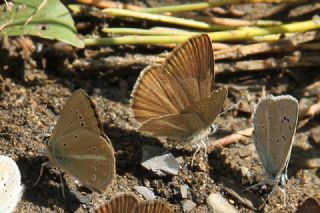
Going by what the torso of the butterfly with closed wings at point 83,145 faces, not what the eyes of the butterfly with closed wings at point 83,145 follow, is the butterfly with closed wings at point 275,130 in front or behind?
behind

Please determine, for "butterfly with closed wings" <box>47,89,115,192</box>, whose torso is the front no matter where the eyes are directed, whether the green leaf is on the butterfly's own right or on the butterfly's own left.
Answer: on the butterfly's own right

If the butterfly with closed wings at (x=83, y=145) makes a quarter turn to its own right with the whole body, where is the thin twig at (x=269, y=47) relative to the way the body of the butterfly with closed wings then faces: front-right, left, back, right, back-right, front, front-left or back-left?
front-right

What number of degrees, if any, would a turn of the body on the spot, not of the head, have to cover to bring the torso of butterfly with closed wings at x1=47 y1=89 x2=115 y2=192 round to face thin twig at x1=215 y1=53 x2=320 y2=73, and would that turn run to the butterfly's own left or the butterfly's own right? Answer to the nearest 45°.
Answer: approximately 135° to the butterfly's own right

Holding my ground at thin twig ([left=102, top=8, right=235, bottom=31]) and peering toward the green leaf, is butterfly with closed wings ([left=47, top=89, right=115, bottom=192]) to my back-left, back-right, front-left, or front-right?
front-left

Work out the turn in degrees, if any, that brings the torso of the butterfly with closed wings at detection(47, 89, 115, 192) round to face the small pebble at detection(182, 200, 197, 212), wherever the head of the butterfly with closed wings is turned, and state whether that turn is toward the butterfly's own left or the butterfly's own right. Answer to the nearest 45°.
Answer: approximately 180°

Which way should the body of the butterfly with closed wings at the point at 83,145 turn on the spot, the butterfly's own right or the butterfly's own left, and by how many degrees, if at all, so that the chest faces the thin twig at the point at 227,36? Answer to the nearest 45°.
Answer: approximately 135° to the butterfly's own right

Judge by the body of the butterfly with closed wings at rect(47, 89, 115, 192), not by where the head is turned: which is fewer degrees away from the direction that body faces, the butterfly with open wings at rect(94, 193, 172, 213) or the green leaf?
the green leaf

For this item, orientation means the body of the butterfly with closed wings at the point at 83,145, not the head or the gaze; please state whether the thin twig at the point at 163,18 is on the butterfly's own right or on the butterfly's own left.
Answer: on the butterfly's own right

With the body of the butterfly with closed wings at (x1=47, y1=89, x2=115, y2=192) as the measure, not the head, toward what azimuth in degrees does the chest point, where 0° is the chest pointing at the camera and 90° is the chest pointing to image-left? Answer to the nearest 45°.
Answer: approximately 90°

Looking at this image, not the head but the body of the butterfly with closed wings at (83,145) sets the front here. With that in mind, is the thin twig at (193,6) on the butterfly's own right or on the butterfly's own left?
on the butterfly's own right

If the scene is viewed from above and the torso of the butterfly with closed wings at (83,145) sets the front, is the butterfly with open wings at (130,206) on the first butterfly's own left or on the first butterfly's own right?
on the first butterfly's own left

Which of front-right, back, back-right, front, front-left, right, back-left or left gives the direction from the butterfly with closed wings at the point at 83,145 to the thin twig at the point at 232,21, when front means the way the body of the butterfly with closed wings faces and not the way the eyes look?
back-right
